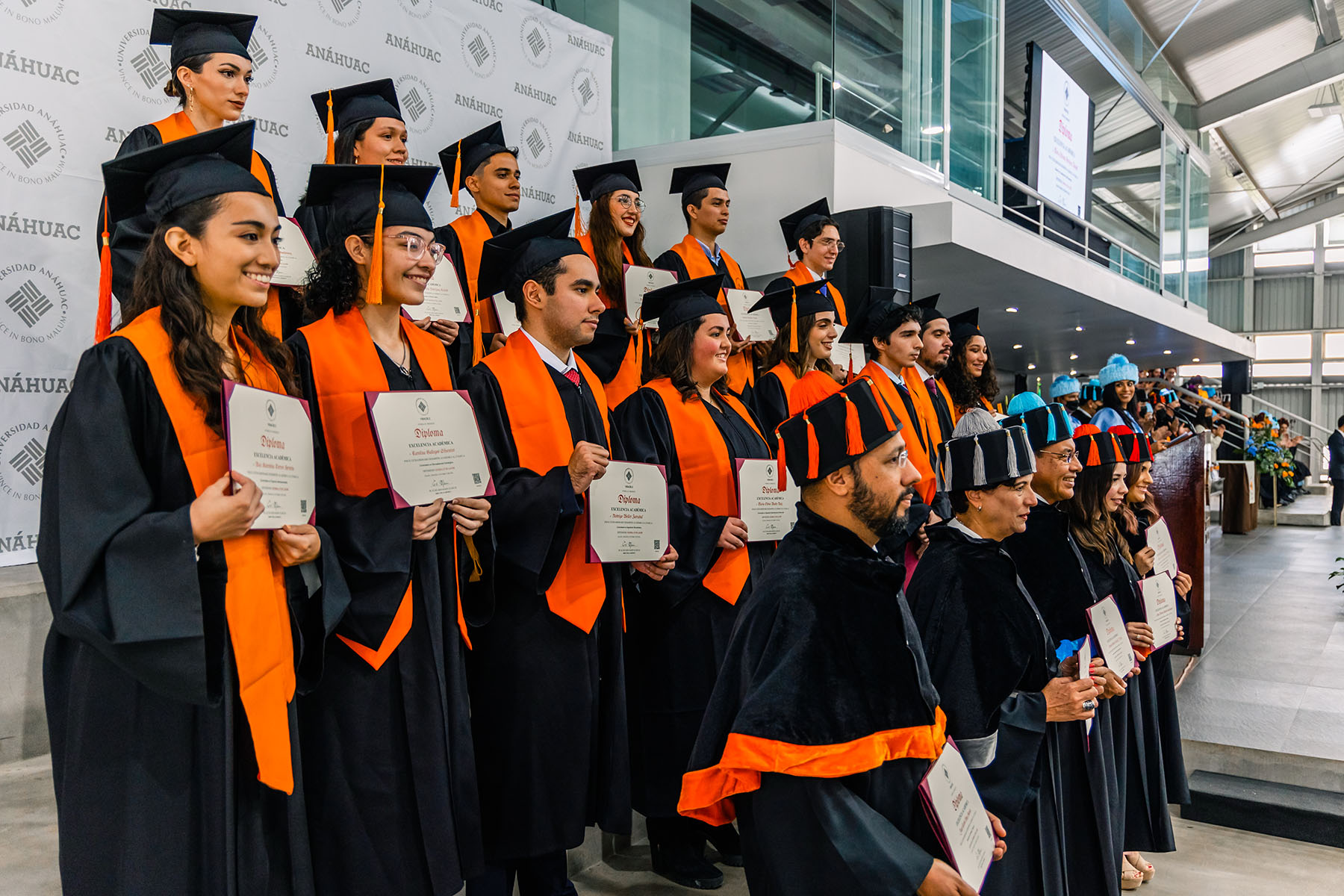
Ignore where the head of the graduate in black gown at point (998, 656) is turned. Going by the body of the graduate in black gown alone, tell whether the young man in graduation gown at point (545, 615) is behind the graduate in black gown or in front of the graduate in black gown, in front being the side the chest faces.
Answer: behind

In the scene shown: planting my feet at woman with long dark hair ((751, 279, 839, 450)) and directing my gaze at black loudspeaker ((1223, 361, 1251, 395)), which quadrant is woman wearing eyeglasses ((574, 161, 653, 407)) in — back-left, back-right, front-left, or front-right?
back-left

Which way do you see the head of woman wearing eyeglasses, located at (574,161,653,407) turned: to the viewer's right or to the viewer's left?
to the viewer's right

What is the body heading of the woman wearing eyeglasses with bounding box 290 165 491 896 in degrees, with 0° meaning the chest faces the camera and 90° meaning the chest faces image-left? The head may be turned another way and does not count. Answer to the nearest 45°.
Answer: approximately 315°

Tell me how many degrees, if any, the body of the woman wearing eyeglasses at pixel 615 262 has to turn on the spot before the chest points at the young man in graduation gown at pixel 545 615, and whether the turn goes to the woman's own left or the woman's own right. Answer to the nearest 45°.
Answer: approximately 45° to the woman's own right

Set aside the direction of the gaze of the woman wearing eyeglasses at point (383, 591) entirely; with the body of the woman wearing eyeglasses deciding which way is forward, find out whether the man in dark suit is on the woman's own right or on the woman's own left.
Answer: on the woman's own left

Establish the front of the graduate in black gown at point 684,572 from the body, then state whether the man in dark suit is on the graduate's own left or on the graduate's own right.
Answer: on the graduate's own left

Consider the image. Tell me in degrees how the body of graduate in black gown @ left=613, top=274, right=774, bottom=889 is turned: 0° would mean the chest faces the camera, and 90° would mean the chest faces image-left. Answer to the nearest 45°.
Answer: approximately 315°

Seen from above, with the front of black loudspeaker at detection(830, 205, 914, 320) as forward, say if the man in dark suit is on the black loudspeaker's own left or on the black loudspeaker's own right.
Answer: on the black loudspeaker's own left

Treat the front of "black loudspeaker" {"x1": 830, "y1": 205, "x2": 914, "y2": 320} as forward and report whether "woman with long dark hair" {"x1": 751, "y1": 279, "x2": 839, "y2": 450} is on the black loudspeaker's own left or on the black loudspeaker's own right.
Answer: on the black loudspeaker's own right

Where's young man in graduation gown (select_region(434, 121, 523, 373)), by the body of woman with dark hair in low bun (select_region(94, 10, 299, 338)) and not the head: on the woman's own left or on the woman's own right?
on the woman's own left

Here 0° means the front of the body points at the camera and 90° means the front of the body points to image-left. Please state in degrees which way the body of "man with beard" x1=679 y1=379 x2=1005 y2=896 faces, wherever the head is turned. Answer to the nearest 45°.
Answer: approximately 270°
